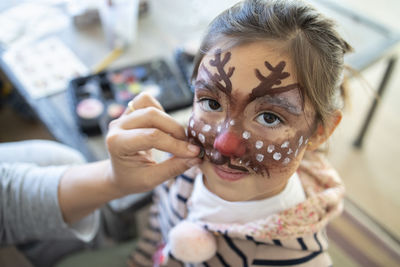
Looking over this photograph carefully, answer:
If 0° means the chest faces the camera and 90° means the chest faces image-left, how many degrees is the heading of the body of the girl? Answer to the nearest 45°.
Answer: approximately 45°

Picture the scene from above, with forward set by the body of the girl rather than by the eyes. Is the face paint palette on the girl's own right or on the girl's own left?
on the girl's own right
